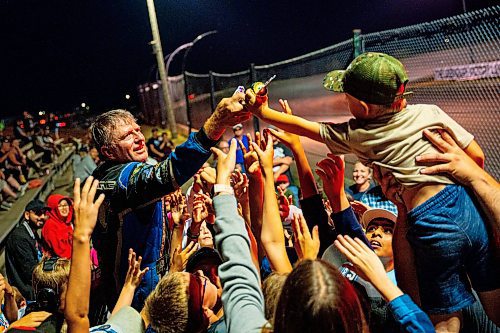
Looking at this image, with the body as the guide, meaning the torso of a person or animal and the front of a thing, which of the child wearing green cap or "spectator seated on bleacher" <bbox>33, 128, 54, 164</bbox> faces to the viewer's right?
the spectator seated on bleacher

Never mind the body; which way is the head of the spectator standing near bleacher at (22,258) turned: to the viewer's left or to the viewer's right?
to the viewer's right

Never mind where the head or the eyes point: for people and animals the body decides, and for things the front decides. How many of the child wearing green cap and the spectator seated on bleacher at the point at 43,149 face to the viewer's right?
1

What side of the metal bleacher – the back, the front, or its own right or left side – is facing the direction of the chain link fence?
front

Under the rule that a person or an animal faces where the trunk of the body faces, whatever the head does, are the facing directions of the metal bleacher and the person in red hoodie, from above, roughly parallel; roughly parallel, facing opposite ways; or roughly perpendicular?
roughly parallel

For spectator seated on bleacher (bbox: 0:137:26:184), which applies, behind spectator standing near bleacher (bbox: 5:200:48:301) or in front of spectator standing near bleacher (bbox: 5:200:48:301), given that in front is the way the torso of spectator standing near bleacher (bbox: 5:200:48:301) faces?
behind

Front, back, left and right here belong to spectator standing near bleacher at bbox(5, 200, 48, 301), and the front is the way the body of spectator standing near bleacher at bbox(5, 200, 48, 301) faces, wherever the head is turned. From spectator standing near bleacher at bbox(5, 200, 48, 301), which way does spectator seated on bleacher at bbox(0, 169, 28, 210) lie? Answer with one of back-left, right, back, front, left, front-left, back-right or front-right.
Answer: back-left

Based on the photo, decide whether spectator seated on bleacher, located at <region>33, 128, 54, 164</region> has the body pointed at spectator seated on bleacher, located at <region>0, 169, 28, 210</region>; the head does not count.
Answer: no

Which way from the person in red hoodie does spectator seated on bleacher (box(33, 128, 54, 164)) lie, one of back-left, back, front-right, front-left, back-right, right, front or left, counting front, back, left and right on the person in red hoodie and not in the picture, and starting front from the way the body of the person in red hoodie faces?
back-left

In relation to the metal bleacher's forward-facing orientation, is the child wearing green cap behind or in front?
in front

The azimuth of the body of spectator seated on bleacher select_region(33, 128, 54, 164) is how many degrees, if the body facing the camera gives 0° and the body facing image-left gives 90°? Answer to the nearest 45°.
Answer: approximately 270°

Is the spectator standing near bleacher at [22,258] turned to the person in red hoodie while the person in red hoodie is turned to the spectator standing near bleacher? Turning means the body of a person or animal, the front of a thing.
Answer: no

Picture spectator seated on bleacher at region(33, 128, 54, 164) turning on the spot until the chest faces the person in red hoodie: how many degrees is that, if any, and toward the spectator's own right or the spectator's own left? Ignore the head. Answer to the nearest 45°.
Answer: approximately 90° to the spectator's own right

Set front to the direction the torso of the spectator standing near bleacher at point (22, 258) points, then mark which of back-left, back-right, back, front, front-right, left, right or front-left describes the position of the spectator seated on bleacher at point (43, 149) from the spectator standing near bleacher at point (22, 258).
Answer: back-left

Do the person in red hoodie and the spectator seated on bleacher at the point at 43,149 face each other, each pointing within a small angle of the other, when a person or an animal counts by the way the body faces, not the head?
no

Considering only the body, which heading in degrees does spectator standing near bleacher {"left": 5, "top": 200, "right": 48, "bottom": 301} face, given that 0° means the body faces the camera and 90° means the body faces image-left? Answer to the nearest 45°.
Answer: approximately 315°

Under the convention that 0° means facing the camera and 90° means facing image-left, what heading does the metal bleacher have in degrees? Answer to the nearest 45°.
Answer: approximately 315°
